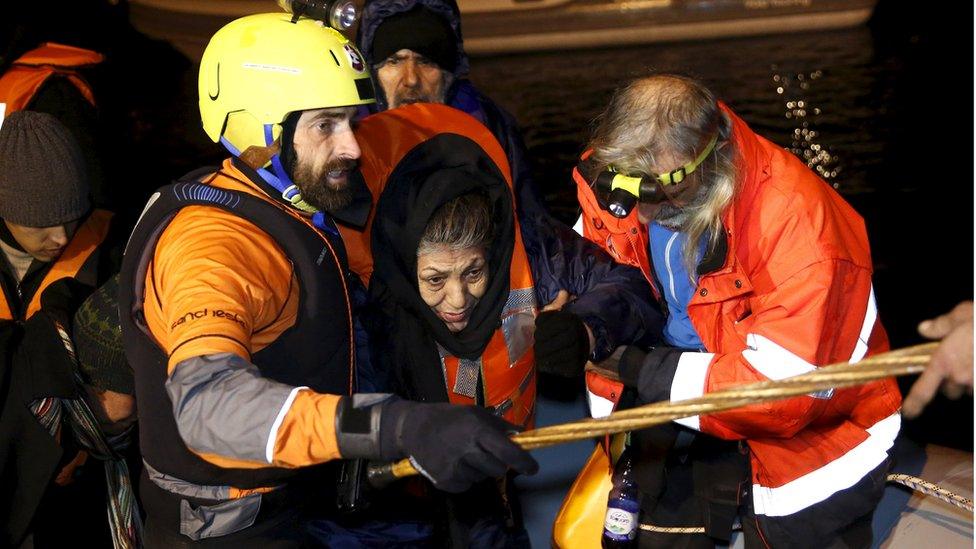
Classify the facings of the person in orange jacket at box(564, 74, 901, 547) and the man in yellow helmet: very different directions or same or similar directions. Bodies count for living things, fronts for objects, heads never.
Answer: very different directions

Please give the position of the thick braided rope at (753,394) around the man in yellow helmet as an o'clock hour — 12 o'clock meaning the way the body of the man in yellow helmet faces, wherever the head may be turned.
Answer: The thick braided rope is roughly at 1 o'clock from the man in yellow helmet.

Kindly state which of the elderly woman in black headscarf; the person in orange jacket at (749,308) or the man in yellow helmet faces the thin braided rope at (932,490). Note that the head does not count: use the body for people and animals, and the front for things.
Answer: the man in yellow helmet

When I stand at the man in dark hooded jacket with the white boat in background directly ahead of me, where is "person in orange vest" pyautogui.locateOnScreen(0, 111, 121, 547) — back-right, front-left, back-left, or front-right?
back-left

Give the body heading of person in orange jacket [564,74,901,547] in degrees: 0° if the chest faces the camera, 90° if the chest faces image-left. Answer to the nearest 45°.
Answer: approximately 45°

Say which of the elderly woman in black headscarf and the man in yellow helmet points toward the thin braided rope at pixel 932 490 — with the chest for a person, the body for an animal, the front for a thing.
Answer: the man in yellow helmet

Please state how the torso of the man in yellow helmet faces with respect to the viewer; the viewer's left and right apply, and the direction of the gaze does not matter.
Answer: facing to the right of the viewer

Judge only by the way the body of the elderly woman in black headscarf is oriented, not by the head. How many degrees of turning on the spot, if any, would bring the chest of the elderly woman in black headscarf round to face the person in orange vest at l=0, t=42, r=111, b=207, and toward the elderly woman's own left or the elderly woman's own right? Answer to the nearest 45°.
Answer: approximately 135° to the elderly woman's own right
